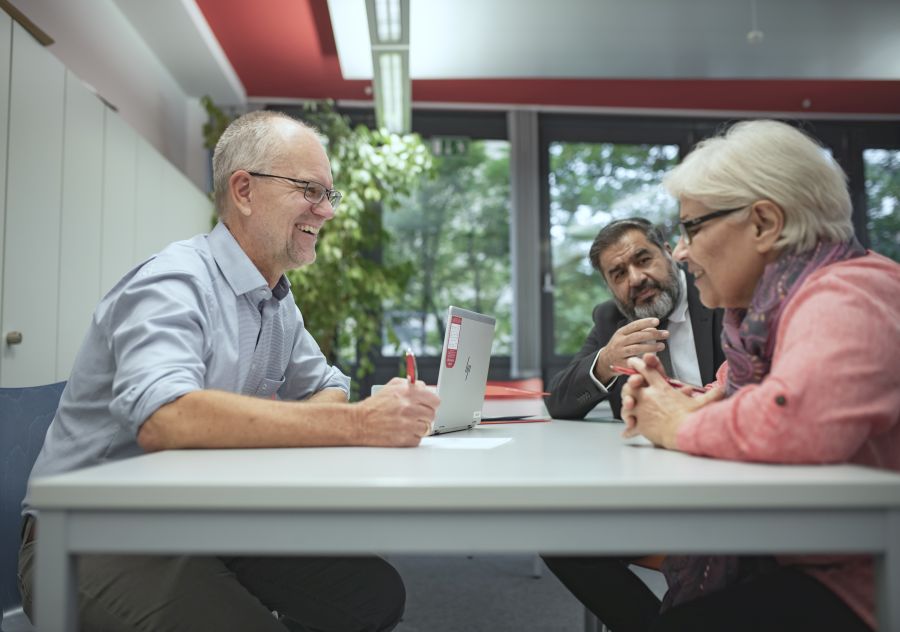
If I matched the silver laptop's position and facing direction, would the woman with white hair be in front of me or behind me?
behind

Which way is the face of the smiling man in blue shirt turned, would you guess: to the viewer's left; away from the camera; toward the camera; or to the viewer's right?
to the viewer's right

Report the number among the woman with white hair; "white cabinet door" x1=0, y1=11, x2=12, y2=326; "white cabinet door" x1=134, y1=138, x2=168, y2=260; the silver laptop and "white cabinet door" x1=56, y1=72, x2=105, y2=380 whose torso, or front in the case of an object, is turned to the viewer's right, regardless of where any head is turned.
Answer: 3

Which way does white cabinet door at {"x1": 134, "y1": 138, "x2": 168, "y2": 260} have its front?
to the viewer's right

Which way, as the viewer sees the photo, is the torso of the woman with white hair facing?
to the viewer's left

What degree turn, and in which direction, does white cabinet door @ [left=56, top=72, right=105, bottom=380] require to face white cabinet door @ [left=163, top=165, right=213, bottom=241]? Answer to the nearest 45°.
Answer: approximately 45° to its left

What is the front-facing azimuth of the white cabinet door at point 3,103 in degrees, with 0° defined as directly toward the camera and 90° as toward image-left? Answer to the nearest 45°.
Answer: approximately 270°

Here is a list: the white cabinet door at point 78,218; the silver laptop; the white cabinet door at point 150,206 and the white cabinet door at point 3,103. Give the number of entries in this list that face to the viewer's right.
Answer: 3
